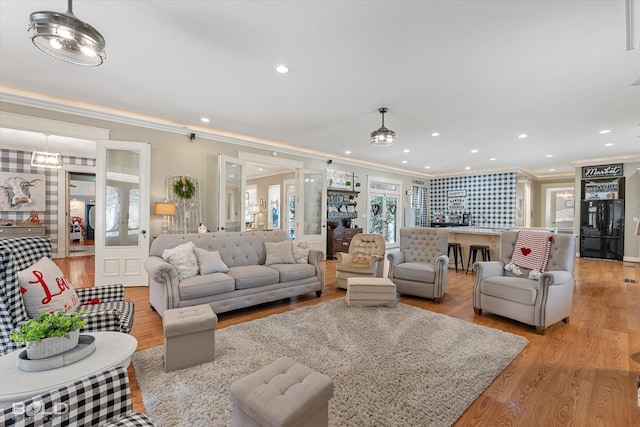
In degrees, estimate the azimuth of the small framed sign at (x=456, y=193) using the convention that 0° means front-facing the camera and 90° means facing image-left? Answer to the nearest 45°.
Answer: approximately 0°

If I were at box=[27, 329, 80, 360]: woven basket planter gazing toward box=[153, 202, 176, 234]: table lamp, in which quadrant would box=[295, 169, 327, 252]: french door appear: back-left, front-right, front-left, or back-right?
front-right

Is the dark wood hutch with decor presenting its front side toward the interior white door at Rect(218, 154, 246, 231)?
no

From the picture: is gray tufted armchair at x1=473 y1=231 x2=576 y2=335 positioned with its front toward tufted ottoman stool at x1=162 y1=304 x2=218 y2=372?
yes

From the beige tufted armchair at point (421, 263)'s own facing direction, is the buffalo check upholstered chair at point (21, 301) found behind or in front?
in front

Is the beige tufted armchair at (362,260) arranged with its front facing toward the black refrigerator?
no

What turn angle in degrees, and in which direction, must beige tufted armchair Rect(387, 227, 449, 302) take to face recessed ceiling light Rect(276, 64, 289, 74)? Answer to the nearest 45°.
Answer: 0° — it already faces it

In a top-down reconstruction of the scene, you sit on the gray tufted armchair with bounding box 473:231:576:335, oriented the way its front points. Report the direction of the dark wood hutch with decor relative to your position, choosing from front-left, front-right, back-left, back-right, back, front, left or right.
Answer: right

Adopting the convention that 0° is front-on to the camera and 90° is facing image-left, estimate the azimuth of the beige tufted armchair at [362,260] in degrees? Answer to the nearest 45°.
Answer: approximately 45°

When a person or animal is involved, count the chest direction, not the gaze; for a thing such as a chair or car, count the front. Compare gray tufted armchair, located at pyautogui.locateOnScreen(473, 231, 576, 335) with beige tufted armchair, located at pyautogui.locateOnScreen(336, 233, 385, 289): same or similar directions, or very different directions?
same or similar directions

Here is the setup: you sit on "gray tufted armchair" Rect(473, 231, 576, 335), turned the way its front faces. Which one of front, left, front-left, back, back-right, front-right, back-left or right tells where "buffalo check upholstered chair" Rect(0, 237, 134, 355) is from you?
front

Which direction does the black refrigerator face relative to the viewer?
toward the camera

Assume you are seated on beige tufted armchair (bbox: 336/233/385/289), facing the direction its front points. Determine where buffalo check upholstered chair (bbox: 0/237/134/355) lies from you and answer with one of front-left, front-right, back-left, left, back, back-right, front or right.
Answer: front

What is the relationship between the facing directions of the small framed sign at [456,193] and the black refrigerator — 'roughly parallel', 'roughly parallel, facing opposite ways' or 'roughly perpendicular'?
roughly parallel

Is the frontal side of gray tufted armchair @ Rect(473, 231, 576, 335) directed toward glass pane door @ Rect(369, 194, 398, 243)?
no

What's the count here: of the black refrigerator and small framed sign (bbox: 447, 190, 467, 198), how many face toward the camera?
2

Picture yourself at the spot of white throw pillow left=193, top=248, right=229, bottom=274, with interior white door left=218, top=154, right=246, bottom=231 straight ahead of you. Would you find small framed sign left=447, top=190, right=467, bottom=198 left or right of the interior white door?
right

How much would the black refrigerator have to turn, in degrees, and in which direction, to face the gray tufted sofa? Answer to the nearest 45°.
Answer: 0° — it already faces it

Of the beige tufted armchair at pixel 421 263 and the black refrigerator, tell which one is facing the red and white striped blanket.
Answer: the black refrigerator
